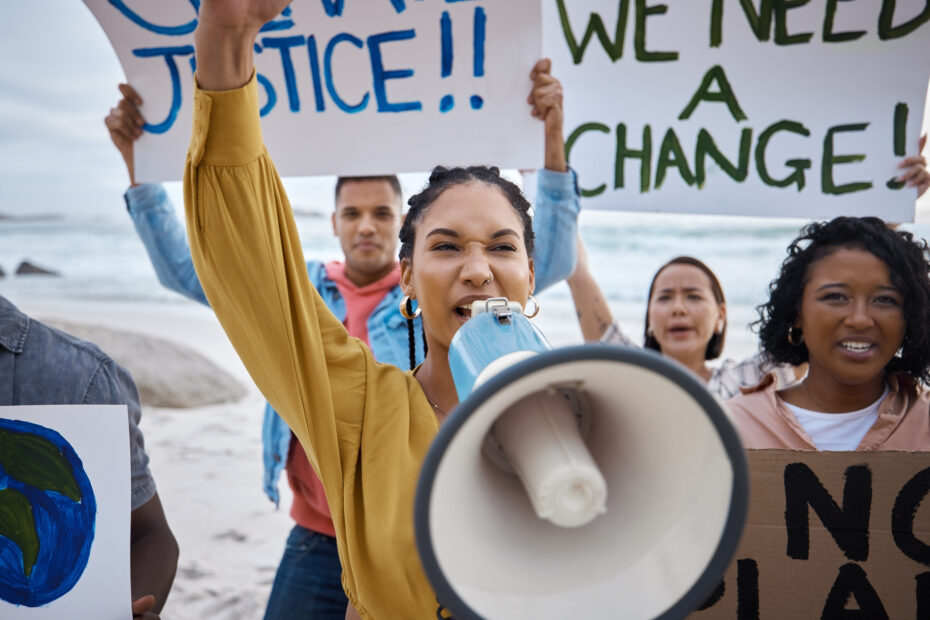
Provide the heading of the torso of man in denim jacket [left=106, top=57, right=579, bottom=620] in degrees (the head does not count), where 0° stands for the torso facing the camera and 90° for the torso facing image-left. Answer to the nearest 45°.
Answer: approximately 0°

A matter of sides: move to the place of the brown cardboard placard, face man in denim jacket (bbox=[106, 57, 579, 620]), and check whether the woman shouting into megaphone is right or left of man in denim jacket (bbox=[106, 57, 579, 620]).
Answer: left

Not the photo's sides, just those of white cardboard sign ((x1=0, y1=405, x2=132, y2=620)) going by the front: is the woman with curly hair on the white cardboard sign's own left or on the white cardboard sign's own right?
on the white cardboard sign's own left

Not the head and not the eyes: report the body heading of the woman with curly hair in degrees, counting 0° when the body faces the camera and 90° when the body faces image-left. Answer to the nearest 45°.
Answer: approximately 0°

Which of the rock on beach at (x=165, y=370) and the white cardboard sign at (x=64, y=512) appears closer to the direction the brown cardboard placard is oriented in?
the white cardboard sign

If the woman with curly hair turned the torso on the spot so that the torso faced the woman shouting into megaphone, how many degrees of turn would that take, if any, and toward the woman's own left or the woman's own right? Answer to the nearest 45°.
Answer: approximately 45° to the woman's own right

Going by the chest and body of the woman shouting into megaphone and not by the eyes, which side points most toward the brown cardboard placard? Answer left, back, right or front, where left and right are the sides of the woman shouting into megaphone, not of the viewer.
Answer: left
